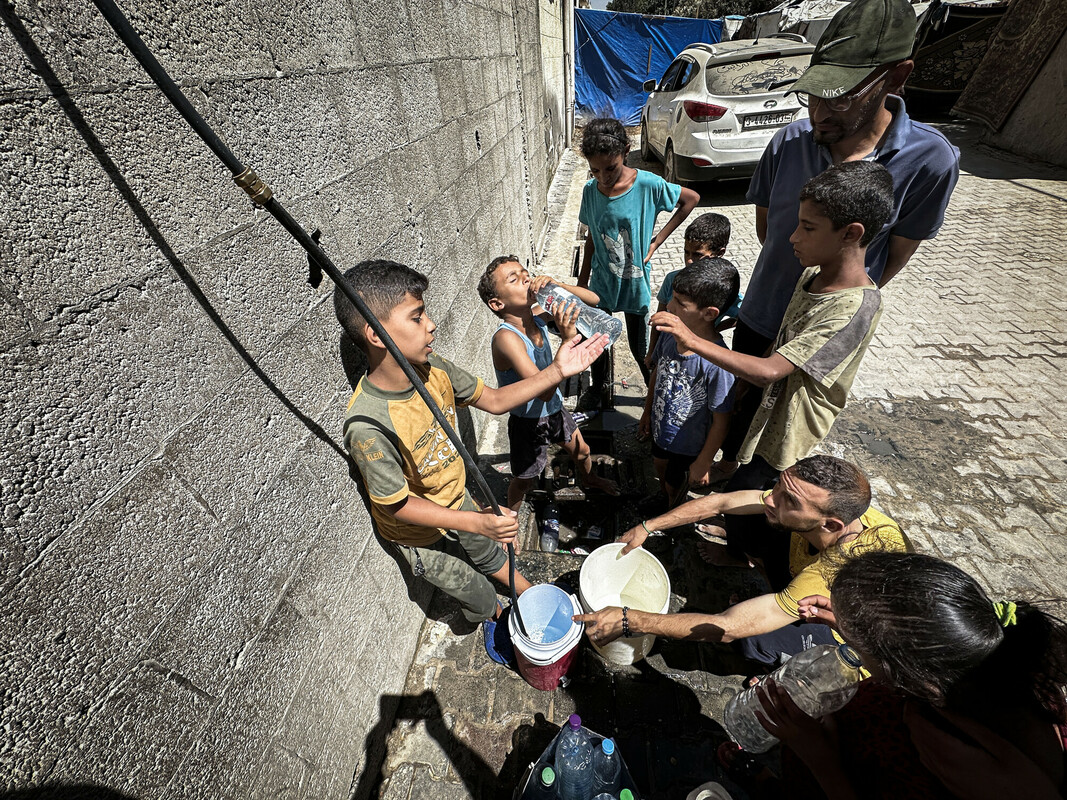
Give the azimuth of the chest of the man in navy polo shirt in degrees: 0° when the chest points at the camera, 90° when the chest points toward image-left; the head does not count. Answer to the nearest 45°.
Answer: approximately 45°

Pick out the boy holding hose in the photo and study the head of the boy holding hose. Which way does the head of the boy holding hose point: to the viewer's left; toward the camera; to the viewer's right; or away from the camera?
to the viewer's right

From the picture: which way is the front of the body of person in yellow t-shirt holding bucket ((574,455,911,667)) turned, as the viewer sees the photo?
to the viewer's left

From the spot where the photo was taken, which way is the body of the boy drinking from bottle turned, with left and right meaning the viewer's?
facing the viewer and to the right of the viewer

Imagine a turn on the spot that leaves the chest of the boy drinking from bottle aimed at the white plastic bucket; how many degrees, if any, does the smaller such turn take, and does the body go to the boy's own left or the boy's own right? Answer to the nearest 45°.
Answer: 0° — they already face it

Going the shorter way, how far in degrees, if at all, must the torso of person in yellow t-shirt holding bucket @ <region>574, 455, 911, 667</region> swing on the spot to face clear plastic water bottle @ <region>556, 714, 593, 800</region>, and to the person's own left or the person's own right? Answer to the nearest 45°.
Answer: approximately 90° to the person's own left

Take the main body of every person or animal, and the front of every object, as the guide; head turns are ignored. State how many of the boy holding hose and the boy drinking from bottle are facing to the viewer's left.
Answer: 0

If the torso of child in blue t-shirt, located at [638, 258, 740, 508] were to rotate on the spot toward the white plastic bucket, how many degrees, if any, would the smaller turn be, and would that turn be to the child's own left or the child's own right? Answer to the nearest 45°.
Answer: approximately 45° to the child's own left

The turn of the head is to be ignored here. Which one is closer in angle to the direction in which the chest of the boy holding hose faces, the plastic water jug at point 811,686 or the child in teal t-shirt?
the plastic water jug

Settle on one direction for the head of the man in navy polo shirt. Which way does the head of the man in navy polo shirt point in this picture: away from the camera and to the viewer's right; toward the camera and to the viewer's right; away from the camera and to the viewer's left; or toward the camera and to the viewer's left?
toward the camera and to the viewer's left

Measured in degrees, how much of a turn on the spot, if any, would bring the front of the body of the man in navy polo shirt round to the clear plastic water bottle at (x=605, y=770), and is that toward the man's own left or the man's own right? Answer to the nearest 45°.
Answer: approximately 45° to the man's own left
